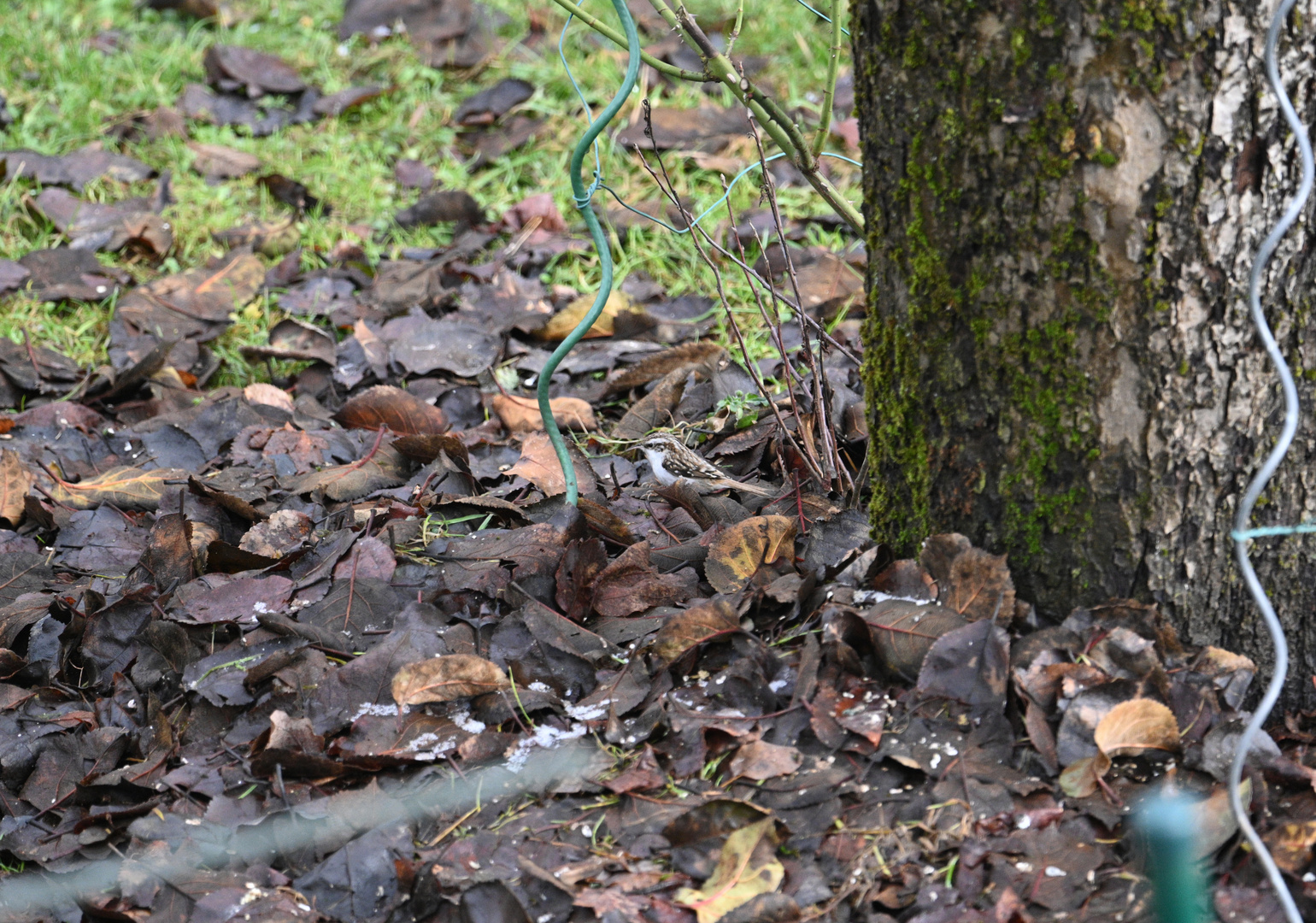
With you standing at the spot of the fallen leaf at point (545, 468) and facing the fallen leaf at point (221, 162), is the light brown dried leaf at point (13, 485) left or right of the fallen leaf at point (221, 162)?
left

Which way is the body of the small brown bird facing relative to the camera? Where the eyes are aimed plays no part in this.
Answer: to the viewer's left

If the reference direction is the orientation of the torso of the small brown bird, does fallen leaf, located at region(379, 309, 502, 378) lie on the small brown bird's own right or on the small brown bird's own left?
on the small brown bird's own right

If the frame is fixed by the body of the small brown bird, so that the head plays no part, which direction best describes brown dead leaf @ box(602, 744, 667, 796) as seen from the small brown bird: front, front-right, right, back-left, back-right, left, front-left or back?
left

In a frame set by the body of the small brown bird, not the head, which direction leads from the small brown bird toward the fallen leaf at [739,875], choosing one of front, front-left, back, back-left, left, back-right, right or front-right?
left

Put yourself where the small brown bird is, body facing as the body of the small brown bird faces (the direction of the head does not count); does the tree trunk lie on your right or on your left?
on your left

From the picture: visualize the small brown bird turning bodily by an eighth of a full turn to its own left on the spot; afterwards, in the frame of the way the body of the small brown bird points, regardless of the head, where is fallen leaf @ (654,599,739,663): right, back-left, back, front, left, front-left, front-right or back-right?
front-left

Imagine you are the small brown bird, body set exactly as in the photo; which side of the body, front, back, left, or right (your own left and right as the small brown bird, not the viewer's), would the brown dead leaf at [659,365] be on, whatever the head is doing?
right

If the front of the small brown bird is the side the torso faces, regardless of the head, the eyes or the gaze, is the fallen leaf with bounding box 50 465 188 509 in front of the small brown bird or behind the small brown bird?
in front

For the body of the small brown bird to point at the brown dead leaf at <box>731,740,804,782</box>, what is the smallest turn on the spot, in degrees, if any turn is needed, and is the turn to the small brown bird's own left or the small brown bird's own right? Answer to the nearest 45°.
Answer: approximately 90° to the small brown bird's own left
